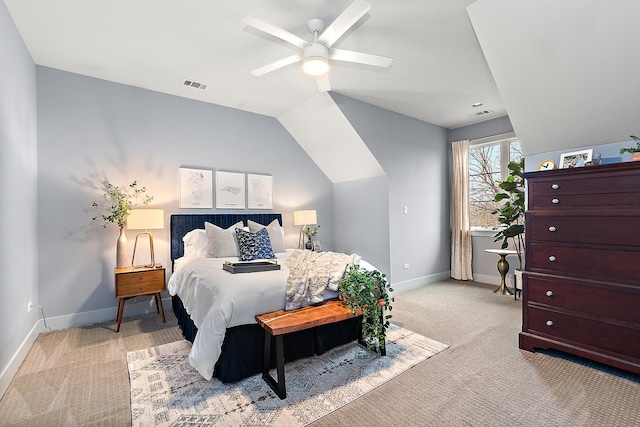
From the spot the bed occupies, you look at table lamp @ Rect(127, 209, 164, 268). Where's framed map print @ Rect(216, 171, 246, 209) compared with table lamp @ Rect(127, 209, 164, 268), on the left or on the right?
right

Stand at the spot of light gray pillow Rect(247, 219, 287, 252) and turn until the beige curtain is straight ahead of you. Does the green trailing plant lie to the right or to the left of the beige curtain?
right

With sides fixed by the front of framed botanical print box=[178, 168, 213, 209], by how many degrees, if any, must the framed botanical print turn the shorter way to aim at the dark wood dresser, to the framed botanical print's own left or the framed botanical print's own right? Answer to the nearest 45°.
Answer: approximately 45° to the framed botanical print's own left

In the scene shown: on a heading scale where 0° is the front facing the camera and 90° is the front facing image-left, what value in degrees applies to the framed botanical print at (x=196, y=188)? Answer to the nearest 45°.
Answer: approximately 0°

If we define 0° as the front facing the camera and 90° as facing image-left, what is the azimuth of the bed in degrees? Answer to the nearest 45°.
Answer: approximately 315°

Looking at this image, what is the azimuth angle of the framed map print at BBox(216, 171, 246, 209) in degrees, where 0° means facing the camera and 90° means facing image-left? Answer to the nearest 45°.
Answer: approximately 0°

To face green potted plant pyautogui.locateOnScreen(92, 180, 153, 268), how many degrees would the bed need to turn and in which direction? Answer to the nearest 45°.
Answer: approximately 180°

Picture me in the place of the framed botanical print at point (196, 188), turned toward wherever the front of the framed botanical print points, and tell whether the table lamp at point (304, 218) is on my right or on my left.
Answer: on my left

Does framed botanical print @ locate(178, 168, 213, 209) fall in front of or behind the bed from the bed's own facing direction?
behind
